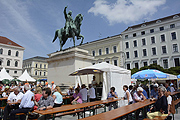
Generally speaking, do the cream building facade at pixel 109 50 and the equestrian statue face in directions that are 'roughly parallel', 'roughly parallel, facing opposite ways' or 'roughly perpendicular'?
roughly perpendicular

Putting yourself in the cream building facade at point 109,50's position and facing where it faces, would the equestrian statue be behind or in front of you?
in front

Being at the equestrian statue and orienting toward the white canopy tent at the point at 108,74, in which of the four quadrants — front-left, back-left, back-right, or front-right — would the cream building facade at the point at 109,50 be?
back-left

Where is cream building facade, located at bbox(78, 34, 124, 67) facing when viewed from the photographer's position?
facing the viewer and to the left of the viewer

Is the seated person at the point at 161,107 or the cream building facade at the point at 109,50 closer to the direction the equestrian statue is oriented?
the seated person

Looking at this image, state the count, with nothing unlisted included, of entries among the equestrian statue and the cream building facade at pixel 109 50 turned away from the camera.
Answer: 0

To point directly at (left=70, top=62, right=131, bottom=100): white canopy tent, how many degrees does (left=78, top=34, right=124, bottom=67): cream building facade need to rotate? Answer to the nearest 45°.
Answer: approximately 45° to its left
